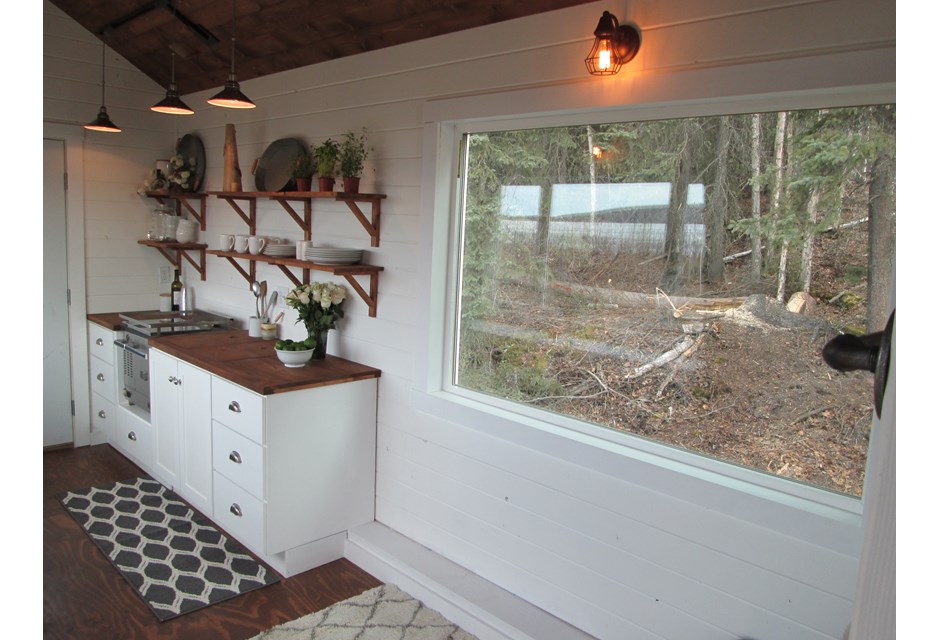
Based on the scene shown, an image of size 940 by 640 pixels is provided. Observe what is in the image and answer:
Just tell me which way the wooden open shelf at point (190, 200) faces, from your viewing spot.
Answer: facing the viewer and to the left of the viewer

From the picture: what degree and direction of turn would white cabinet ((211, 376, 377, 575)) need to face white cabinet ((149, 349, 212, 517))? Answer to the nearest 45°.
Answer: approximately 90° to its right

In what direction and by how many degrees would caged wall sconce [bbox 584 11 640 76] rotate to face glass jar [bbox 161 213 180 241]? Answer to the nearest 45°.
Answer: approximately 90° to its right

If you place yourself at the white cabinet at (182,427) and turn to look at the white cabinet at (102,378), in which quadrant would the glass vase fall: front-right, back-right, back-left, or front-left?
back-right

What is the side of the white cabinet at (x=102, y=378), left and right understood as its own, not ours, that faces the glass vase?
left

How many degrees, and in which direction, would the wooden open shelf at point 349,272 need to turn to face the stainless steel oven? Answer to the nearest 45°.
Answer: approximately 90° to its right

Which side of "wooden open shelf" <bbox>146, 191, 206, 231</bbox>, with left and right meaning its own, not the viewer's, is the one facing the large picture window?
left

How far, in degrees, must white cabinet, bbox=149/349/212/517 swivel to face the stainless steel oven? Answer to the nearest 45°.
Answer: approximately 135° to its right

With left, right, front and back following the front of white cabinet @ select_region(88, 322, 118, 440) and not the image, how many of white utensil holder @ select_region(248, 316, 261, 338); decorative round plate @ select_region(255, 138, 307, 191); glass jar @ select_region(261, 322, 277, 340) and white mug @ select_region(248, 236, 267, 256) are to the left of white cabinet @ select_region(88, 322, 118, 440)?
4

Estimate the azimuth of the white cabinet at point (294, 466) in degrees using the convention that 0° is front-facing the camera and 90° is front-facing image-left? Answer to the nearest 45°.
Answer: approximately 45°
